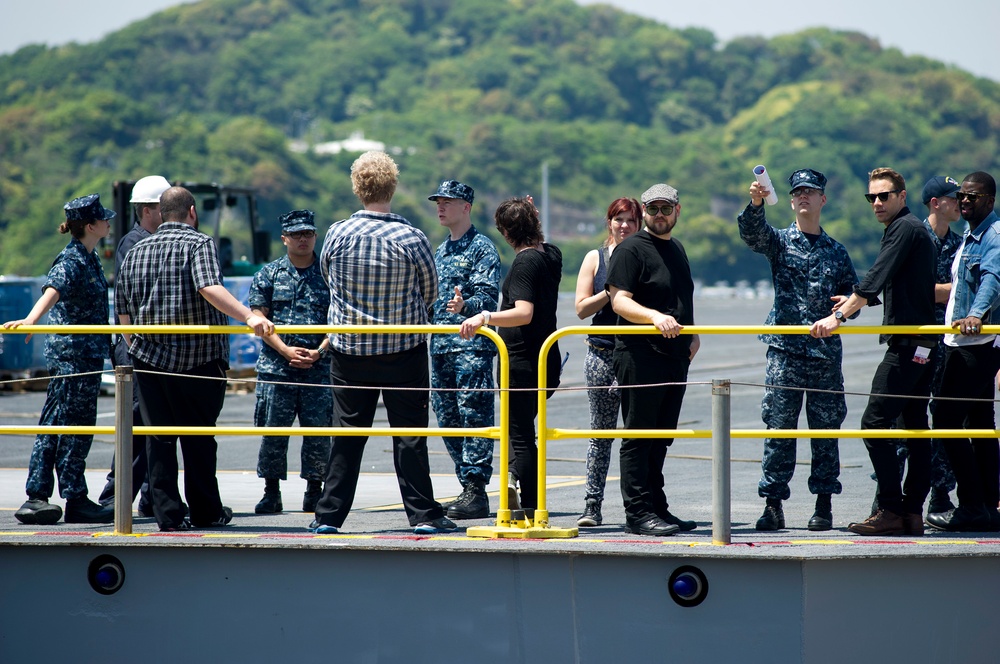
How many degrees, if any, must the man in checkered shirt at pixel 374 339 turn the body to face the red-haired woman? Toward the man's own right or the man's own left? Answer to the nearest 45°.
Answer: approximately 45° to the man's own right

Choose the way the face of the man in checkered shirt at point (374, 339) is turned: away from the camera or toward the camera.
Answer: away from the camera

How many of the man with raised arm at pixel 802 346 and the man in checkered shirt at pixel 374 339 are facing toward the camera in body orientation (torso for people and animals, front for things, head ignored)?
1

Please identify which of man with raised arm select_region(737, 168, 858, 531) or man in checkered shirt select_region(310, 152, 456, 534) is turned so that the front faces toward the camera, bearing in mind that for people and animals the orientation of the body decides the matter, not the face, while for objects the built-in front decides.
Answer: the man with raised arm

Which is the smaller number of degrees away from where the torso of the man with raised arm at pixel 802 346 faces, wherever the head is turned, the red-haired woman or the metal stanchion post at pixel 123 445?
the metal stanchion post

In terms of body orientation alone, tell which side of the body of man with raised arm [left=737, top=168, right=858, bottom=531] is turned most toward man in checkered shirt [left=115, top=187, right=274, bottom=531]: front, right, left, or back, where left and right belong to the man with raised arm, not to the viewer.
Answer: right

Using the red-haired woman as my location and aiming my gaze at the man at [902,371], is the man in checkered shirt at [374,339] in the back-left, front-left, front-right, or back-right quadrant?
back-right

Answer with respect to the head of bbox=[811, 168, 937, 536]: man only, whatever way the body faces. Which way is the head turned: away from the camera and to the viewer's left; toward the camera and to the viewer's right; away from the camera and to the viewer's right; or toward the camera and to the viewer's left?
toward the camera and to the viewer's left

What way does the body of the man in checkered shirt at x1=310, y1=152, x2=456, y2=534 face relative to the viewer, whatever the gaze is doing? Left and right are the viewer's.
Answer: facing away from the viewer

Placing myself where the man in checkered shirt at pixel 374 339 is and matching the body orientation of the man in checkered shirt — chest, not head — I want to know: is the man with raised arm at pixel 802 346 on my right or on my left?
on my right

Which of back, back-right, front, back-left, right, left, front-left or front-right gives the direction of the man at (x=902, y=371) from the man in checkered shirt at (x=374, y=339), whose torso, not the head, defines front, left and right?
right

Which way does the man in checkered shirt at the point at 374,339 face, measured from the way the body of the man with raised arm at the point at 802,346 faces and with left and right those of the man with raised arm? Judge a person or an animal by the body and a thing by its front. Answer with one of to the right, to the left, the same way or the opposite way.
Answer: the opposite way

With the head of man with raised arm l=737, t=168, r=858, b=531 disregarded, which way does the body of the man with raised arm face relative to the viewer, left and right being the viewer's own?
facing the viewer

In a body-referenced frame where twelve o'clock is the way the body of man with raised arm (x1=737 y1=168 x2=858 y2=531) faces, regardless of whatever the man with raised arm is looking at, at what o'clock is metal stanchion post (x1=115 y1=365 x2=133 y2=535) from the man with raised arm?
The metal stanchion post is roughly at 2 o'clock from the man with raised arm.

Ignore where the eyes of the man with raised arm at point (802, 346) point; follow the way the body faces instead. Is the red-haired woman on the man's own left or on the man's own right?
on the man's own right

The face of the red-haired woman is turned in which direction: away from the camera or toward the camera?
toward the camera
